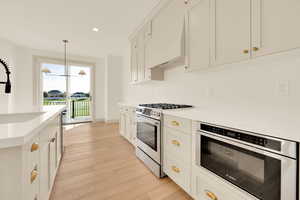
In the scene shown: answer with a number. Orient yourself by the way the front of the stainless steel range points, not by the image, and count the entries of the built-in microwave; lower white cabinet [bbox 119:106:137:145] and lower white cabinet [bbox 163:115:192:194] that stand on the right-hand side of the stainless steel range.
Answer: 1

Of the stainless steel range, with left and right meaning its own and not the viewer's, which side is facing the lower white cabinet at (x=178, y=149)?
left

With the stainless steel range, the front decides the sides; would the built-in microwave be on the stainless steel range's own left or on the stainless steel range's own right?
on the stainless steel range's own left

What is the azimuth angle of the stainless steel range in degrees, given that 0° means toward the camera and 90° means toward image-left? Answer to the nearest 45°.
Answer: approximately 45°

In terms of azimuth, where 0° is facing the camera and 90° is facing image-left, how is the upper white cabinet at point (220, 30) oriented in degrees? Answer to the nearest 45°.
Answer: approximately 45°

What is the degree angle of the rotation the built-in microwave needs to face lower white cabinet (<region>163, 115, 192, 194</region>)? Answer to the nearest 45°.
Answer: approximately 45° to its right

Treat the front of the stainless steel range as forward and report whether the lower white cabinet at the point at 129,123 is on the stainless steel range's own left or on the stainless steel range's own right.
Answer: on the stainless steel range's own right
